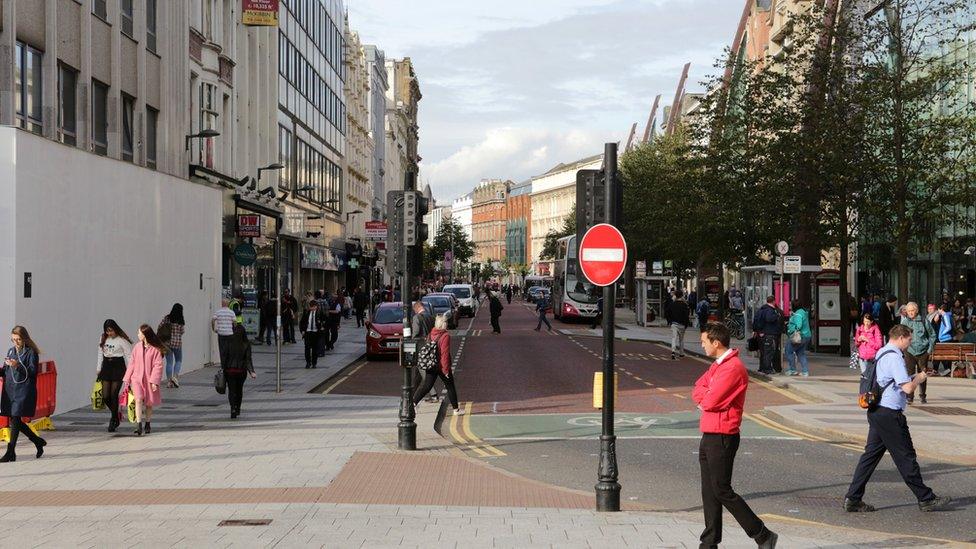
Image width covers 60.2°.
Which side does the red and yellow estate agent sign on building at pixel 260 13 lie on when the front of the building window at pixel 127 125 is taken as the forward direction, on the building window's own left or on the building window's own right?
on the building window's own left

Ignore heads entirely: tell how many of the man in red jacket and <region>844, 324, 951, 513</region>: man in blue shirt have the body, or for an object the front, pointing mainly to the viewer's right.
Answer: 1

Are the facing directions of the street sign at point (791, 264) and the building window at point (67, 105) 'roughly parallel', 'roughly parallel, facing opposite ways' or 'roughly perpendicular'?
roughly perpendicular

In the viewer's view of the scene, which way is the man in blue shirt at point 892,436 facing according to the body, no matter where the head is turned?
to the viewer's right

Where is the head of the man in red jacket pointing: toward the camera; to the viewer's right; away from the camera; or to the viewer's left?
to the viewer's left

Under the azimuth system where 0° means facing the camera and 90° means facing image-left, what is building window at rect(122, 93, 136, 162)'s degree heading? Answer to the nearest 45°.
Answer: approximately 315°

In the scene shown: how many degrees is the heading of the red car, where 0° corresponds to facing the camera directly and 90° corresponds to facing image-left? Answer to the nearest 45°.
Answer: approximately 0°

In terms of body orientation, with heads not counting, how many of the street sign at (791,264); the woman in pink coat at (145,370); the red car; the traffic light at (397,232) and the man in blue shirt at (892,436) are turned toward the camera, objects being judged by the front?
3

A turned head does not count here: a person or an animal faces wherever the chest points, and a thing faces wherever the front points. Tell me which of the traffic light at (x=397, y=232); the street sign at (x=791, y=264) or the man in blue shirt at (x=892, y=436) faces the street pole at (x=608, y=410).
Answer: the street sign
